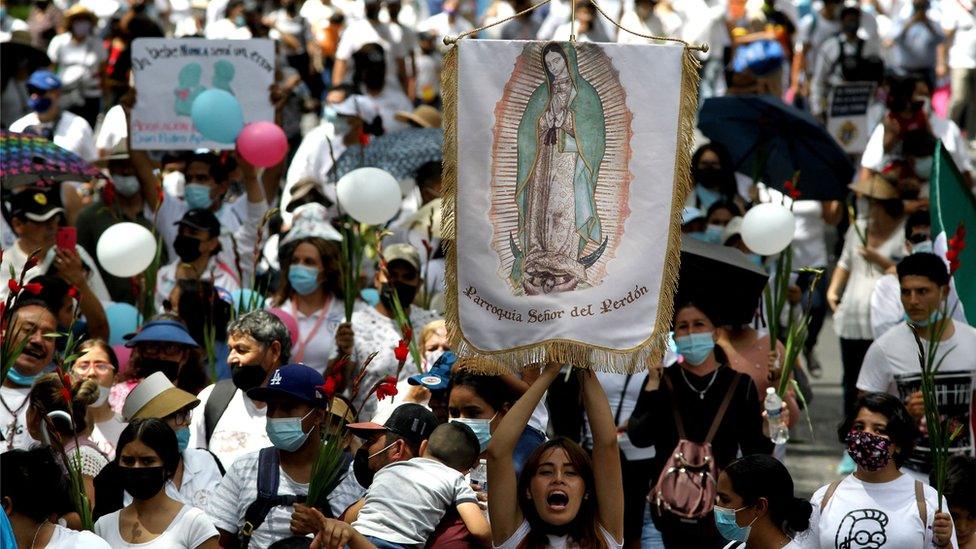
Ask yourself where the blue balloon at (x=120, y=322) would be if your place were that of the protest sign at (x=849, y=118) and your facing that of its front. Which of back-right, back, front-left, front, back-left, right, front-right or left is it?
front-right

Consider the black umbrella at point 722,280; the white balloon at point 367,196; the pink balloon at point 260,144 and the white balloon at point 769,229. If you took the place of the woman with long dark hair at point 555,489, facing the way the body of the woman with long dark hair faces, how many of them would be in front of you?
0

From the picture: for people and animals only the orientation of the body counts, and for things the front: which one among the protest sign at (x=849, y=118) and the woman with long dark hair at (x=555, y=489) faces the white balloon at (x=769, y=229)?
the protest sign

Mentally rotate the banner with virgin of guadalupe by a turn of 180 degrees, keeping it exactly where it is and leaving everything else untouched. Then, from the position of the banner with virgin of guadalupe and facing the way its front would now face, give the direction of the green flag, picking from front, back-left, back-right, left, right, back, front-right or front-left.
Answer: front-right

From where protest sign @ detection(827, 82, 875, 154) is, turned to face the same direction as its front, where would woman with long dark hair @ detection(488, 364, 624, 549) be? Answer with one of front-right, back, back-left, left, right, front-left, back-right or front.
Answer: front

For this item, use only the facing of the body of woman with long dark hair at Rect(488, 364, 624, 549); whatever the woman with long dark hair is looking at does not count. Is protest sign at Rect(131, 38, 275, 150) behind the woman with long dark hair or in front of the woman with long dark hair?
behind

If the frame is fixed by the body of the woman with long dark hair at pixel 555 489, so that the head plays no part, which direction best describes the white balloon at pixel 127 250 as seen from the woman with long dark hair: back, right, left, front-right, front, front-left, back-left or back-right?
back-right

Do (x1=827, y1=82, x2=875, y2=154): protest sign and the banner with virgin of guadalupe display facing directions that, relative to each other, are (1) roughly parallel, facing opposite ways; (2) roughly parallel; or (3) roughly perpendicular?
roughly parallel

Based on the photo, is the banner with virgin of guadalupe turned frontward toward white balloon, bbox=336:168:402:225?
no

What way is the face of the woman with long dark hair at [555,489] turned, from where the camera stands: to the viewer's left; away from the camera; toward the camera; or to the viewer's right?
toward the camera

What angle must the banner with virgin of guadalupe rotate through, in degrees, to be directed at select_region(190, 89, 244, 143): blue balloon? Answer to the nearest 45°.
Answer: approximately 135° to its right

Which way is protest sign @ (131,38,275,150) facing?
toward the camera

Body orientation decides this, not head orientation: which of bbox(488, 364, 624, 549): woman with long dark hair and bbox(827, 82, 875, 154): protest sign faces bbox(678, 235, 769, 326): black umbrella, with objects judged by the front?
the protest sign

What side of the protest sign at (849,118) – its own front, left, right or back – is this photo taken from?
front

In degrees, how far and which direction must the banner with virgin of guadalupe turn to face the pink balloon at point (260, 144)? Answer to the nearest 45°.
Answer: approximately 135° to its right

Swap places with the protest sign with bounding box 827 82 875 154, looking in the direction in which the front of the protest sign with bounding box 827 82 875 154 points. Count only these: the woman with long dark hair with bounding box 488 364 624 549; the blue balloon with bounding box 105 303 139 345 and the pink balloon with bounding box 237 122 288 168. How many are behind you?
0

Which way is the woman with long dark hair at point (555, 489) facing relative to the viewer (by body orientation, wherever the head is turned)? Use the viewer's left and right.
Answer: facing the viewer

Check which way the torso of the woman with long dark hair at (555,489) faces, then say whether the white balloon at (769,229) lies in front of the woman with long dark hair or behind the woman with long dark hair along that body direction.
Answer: behind

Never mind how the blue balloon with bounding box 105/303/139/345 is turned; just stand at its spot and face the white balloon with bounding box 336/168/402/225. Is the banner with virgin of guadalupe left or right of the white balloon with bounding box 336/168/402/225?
right
